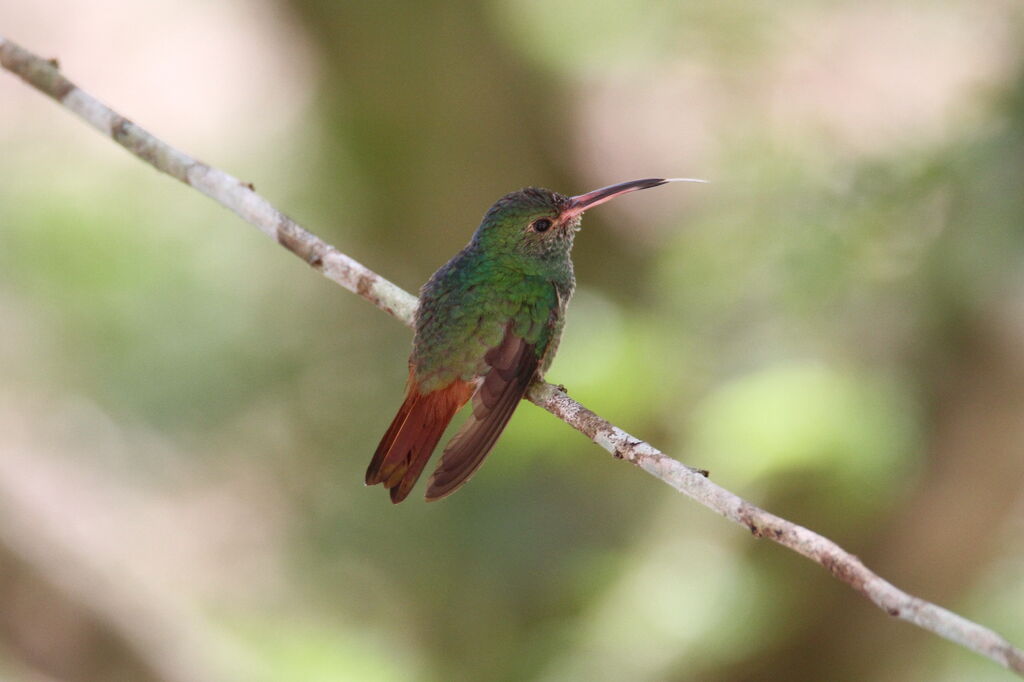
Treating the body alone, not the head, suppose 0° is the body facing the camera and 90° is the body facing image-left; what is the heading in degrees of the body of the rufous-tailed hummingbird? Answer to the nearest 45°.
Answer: approximately 225°
